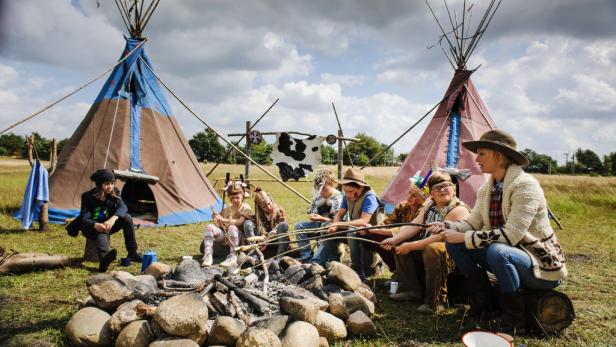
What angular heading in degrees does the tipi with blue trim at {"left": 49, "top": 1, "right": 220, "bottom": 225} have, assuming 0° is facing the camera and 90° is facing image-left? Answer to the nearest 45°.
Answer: approximately 0°

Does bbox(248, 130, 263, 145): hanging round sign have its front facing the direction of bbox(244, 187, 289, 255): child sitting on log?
yes

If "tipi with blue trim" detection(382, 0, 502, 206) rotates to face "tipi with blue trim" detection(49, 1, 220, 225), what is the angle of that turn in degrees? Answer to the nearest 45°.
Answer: approximately 90° to its right

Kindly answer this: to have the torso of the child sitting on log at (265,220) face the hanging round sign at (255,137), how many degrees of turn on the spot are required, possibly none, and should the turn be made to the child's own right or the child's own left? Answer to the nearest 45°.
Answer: approximately 180°

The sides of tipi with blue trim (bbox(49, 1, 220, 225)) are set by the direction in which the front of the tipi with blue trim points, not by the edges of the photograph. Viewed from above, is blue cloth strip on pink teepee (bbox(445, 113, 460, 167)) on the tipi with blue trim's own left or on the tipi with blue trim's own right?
on the tipi with blue trim's own left

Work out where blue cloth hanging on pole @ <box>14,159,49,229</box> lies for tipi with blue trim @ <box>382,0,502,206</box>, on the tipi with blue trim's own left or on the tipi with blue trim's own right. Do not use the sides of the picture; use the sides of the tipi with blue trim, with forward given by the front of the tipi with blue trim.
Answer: on the tipi with blue trim's own right

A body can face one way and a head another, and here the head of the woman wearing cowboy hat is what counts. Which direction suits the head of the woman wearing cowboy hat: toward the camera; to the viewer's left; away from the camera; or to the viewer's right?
to the viewer's left

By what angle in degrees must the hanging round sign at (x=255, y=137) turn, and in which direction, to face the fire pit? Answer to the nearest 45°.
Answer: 0° — it already faces it

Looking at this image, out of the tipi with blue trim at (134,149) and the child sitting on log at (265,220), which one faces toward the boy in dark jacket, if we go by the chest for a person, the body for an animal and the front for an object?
the tipi with blue trim

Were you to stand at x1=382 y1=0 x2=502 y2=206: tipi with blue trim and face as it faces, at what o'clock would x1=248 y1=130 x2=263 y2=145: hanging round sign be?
The hanging round sign is roughly at 2 o'clock from the tipi with blue trim.
